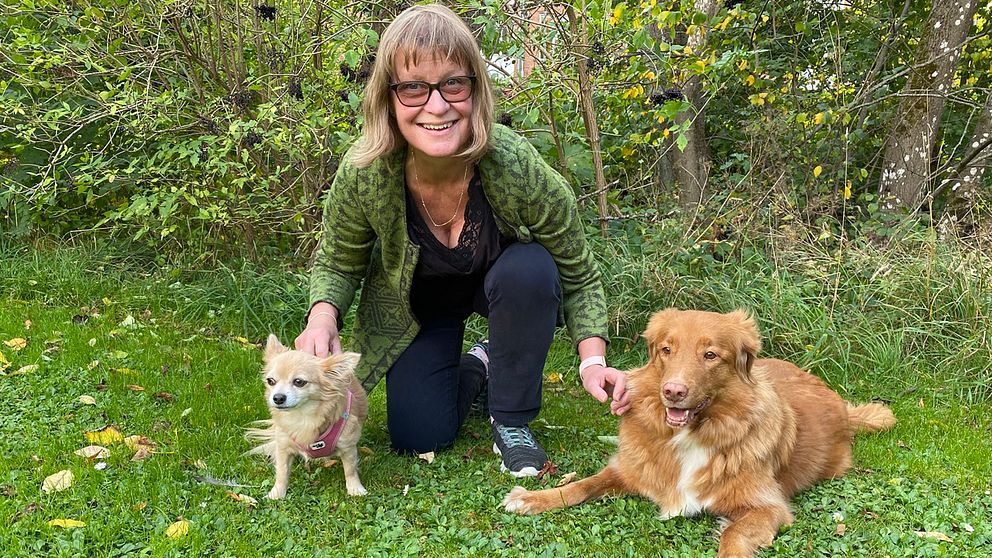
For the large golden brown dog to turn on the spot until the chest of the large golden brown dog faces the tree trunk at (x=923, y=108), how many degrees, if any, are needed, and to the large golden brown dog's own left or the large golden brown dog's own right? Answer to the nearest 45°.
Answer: approximately 135° to the large golden brown dog's own right

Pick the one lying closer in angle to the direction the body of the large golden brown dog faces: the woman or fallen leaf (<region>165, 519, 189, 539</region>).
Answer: the fallen leaf

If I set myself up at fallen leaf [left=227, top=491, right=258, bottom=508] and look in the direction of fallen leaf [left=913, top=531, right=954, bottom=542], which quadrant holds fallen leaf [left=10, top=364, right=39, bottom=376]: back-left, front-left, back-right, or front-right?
back-left

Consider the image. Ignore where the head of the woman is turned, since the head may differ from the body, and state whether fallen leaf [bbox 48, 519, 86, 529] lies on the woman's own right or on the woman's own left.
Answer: on the woman's own right

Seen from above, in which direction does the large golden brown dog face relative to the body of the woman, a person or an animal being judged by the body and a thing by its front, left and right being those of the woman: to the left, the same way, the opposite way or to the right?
to the right

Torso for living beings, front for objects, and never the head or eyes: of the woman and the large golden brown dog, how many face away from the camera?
0

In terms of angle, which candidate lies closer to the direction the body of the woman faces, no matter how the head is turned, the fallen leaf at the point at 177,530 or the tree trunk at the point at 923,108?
the fallen leaf

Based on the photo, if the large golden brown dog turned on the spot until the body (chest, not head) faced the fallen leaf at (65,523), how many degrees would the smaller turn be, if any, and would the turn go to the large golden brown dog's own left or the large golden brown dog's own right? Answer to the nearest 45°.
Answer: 0° — it already faces it

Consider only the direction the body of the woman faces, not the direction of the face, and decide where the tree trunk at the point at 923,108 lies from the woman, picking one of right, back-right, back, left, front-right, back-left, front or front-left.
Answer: back-left

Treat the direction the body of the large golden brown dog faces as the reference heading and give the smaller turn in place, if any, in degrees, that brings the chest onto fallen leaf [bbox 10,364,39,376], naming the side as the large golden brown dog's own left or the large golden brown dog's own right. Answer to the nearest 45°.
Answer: approximately 45° to the large golden brown dog's own right

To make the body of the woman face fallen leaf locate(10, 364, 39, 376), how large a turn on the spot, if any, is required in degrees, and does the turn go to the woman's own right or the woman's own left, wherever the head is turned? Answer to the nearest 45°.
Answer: approximately 90° to the woman's own right

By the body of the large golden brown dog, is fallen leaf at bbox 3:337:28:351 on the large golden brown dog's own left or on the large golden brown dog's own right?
on the large golden brown dog's own right

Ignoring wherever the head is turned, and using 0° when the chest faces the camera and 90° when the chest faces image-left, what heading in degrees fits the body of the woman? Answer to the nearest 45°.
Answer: approximately 0°

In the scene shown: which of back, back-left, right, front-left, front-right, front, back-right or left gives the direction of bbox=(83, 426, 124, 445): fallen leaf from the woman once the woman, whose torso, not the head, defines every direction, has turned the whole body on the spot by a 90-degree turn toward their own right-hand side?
front
